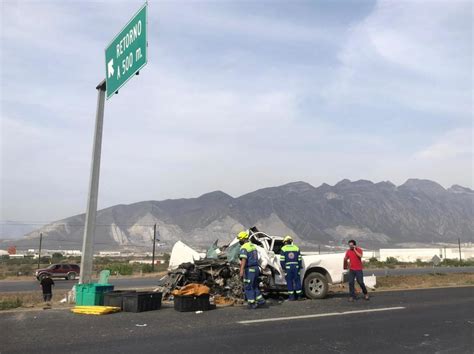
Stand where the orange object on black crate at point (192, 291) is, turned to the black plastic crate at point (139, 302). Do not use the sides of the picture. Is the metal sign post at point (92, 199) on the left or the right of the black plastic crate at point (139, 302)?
right

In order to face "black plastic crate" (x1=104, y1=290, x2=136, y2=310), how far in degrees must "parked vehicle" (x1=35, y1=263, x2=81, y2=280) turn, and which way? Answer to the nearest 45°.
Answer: approximately 90° to its left

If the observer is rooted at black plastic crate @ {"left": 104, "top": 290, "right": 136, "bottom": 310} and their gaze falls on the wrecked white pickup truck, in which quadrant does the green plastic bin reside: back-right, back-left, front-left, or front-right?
back-left

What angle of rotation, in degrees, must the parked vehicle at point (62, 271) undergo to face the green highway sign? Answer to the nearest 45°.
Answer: approximately 90° to its left

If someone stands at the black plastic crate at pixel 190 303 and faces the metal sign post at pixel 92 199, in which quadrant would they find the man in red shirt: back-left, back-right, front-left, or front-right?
back-right

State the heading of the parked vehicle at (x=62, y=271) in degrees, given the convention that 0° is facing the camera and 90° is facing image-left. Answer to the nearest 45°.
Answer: approximately 90°

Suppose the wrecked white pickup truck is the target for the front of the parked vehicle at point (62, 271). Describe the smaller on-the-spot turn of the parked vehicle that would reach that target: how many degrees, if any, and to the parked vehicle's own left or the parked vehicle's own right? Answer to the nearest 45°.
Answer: approximately 90° to the parked vehicle's own left

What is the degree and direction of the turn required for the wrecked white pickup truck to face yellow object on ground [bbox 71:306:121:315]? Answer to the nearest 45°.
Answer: approximately 45° to its left

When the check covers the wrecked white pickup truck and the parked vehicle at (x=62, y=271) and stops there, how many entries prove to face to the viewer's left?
2

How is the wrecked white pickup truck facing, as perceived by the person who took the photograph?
facing to the left of the viewer
